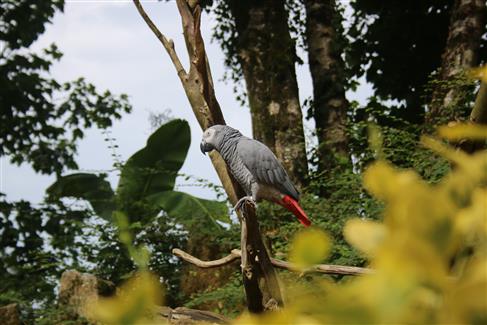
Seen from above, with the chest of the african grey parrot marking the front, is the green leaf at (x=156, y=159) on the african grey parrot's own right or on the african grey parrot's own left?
on the african grey parrot's own right

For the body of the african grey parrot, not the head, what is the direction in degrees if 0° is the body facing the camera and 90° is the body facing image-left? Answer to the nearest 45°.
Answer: approximately 90°

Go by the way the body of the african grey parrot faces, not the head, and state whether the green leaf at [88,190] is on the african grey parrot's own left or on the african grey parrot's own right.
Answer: on the african grey parrot's own right

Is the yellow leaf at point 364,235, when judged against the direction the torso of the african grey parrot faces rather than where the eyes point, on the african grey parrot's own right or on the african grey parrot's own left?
on the african grey parrot's own left

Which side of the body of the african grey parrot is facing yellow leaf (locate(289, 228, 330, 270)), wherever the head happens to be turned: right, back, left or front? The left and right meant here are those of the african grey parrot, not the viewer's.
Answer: left

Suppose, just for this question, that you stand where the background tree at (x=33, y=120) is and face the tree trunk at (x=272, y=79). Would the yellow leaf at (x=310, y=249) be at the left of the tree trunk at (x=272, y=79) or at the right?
right

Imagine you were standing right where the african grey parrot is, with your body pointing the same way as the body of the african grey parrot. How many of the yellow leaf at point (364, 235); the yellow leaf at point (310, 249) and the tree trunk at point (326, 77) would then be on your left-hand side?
2
